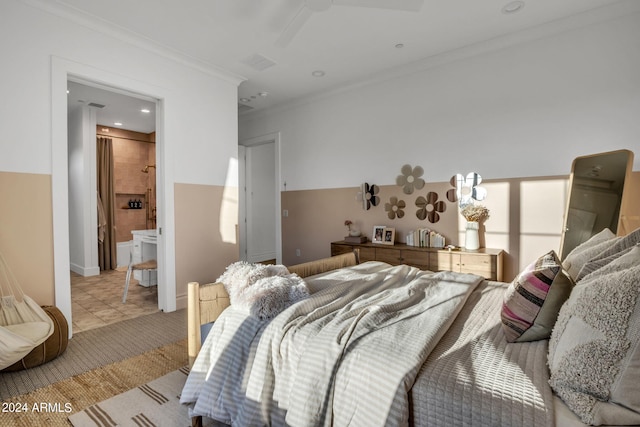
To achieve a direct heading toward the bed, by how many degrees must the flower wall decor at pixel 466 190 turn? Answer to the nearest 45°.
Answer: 0° — it already faces it

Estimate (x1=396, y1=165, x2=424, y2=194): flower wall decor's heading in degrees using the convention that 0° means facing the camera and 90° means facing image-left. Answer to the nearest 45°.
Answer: approximately 0°

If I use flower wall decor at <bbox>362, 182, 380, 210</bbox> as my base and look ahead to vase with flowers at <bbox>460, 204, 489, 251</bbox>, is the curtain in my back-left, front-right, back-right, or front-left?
back-right

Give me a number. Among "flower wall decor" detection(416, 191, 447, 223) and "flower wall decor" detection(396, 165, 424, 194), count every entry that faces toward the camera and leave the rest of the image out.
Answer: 2

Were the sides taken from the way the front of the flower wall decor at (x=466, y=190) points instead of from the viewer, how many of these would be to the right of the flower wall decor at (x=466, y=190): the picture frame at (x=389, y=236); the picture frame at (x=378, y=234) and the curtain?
3

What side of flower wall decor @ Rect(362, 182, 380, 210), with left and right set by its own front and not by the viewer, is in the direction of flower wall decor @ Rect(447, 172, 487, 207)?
left

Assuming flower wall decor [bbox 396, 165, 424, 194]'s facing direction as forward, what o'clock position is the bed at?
The bed is roughly at 12 o'clock from the flower wall decor.
